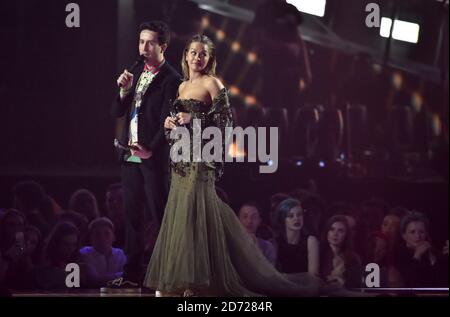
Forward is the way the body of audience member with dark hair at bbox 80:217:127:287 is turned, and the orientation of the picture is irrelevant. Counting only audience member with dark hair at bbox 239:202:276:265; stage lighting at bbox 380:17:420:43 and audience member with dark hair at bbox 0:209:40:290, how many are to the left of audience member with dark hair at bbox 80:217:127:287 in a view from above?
2

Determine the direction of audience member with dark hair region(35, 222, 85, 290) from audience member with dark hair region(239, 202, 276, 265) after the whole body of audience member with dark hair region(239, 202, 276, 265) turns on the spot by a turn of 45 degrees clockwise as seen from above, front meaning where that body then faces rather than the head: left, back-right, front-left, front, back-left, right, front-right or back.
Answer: front-right

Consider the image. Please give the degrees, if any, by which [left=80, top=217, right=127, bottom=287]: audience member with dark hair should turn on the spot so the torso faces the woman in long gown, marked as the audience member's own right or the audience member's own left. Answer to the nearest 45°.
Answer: approximately 45° to the audience member's own left

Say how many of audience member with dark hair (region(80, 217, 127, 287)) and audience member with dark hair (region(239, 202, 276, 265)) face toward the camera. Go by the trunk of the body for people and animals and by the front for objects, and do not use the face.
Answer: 2

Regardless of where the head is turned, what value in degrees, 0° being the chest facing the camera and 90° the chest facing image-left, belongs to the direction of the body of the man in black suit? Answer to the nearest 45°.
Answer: approximately 45°

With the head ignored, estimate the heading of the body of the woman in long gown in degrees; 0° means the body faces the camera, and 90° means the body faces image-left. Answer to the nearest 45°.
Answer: approximately 45°

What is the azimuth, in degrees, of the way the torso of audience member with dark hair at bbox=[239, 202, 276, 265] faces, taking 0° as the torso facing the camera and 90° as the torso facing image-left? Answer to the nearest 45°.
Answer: approximately 0°
